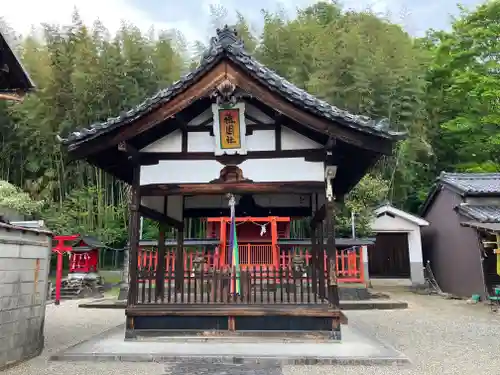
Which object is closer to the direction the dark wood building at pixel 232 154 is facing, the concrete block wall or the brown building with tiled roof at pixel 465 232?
the concrete block wall

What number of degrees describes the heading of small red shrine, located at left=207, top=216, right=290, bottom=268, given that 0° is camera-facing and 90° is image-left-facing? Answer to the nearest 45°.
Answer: approximately 0°

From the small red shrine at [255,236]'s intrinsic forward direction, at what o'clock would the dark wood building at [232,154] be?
The dark wood building is roughly at 12 o'clock from the small red shrine.

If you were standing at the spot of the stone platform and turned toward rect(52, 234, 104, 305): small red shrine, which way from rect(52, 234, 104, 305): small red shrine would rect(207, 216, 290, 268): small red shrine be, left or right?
right

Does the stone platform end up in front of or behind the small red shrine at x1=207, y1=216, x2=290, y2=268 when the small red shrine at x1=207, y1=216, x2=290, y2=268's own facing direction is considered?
in front

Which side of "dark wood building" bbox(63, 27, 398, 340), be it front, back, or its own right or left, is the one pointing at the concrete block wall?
right

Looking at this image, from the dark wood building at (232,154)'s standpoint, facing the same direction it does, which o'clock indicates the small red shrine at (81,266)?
The small red shrine is roughly at 5 o'clock from the dark wood building.

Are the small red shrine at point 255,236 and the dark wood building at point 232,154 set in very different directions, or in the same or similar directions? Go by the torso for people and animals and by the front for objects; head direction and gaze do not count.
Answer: same or similar directions

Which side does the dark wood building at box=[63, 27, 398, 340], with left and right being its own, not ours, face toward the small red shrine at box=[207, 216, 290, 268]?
back

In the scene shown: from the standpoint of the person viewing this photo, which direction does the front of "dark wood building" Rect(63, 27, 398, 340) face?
facing the viewer
